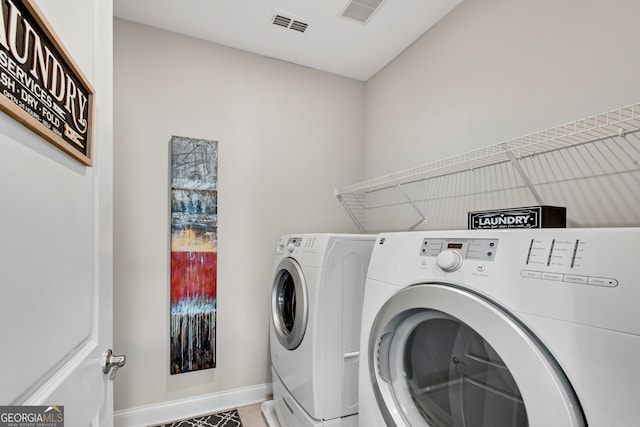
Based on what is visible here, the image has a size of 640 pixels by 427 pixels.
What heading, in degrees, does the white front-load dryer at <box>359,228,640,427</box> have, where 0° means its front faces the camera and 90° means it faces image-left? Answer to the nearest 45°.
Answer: approximately 45°

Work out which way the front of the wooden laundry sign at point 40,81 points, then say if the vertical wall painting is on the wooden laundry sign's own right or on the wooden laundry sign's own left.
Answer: on the wooden laundry sign's own left

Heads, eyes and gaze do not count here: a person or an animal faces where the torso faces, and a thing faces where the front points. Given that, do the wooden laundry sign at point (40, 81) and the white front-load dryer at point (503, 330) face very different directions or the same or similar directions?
very different directions

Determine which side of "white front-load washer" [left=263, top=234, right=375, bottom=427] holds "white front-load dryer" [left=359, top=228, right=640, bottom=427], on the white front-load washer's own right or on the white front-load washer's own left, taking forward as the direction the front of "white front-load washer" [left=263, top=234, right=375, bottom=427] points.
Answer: on the white front-load washer's own left

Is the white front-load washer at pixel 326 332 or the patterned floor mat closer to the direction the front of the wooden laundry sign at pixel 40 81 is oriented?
the white front-load washer

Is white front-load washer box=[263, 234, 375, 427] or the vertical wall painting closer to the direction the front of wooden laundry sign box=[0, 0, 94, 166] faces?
the white front-load washer

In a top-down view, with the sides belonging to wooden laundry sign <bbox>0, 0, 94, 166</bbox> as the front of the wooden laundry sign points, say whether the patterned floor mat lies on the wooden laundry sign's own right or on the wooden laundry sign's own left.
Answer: on the wooden laundry sign's own left

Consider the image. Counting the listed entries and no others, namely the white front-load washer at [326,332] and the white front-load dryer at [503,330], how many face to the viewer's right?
0

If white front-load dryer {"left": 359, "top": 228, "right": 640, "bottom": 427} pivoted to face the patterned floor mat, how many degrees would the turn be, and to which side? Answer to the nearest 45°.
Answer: approximately 45° to its right

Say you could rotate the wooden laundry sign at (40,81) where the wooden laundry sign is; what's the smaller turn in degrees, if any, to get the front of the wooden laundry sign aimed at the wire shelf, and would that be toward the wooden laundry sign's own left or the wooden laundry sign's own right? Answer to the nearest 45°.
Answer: approximately 45° to the wooden laundry sign's own left

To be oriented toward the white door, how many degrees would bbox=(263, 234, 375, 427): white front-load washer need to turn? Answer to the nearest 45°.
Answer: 0° — it already faces it

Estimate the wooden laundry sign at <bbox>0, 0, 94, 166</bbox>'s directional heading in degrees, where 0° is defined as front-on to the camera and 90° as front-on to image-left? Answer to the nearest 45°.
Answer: approximately 315°

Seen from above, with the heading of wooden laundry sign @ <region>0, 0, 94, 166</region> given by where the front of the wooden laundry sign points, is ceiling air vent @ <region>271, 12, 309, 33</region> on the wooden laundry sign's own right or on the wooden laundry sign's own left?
on the wooden laundry sign's own left

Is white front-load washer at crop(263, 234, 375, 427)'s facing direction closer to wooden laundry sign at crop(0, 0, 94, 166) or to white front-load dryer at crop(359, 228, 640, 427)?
the wooden laundry sign
